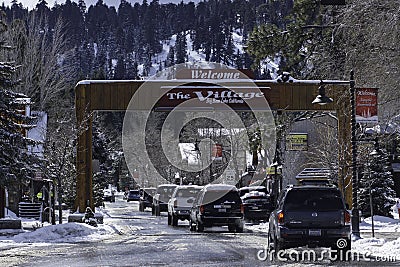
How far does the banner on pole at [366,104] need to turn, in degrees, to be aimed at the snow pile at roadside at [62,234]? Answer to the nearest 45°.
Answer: approximately 90° to its right

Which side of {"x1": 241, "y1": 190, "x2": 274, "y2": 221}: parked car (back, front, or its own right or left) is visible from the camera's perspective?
back

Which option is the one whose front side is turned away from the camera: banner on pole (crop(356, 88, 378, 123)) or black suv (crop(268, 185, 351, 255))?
the black suv

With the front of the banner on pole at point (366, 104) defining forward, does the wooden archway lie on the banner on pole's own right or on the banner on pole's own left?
on the banner on pole's own right

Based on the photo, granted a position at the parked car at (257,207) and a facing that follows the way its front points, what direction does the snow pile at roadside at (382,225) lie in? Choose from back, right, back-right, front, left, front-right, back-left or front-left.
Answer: back-right

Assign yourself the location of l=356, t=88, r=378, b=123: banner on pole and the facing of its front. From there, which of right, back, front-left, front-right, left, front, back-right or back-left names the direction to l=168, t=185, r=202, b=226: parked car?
back-right

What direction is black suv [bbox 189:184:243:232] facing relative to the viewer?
away from the camera

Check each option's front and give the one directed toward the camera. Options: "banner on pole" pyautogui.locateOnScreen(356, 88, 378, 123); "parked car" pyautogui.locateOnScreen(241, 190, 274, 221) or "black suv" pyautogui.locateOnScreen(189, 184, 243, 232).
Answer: the banner on pole

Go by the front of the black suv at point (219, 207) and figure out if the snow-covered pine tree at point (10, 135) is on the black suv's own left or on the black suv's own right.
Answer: on the black suv's own left

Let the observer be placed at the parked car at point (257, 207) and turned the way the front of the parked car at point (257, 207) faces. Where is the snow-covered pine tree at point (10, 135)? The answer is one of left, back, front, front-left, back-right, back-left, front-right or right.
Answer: back-left

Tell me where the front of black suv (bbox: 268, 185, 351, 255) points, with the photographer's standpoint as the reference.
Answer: facing away from the viewer
